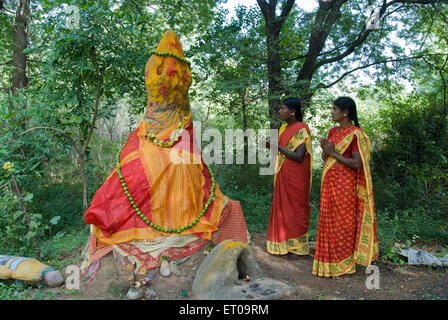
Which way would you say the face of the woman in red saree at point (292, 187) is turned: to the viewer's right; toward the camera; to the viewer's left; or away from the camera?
to the viewer's left

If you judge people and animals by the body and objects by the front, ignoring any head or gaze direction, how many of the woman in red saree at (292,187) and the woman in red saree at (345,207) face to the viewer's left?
2

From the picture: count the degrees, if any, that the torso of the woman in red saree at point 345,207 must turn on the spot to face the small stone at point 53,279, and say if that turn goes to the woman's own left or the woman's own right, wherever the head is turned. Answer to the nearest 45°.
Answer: approximately 45° to the woman's own left

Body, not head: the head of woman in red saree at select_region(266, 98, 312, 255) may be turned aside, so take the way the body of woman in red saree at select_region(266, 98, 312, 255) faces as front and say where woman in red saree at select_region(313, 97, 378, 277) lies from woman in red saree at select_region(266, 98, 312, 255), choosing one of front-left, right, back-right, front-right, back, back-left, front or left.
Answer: back-left

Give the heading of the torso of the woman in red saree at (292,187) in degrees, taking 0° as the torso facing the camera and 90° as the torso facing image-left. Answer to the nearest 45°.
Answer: approximately 90°

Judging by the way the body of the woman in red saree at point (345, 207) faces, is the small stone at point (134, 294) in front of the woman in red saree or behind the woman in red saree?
in front

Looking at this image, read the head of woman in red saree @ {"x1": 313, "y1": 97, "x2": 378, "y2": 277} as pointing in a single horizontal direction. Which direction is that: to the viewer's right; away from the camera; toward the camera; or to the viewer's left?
to the viewer's left

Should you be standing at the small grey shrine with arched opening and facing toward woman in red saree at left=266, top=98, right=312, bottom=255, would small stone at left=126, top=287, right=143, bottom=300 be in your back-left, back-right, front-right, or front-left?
back-left

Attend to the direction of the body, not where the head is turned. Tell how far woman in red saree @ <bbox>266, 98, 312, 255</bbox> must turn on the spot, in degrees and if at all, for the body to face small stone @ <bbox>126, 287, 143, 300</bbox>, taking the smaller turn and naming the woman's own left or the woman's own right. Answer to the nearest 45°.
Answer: approximately 45° to the woman's own left

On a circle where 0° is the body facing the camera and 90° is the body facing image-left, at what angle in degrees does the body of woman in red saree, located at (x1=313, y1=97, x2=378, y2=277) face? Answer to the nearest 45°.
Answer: approximately 90°
